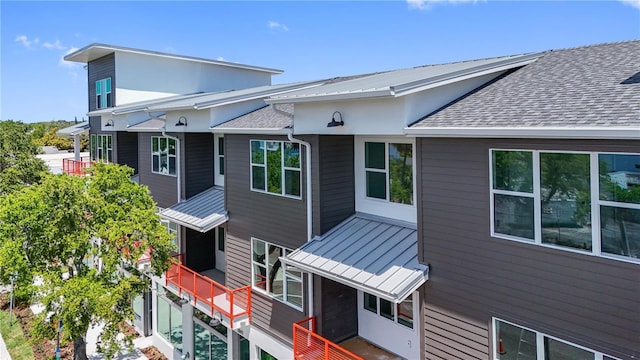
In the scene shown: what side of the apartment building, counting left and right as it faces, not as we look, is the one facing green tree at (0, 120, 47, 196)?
right

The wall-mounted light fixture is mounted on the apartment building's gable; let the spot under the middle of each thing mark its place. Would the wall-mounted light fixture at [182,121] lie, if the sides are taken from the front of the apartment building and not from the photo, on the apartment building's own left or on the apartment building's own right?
on the apartment building's own right

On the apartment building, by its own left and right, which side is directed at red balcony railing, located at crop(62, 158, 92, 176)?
right

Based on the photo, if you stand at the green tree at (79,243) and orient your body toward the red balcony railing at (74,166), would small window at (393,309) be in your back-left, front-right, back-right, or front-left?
back-right

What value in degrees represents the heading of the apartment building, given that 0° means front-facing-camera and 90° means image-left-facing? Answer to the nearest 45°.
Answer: approximately 45°
